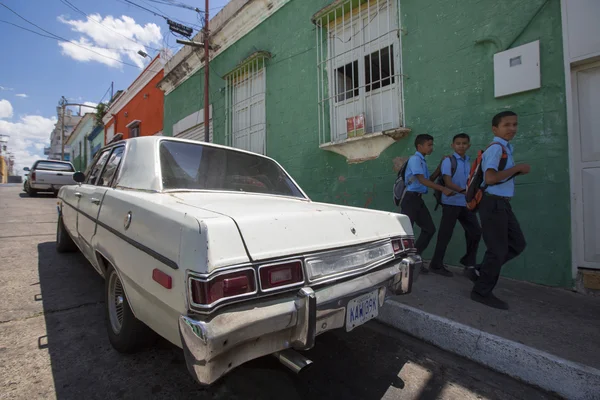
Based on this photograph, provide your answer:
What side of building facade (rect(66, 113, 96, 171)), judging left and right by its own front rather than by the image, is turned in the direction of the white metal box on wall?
left

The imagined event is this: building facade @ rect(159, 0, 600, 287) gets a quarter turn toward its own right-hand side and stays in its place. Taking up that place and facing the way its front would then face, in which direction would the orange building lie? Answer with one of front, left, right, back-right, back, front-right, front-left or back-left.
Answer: front

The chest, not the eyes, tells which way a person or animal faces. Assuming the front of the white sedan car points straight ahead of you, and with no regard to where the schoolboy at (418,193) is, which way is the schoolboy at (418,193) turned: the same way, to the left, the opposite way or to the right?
the opposite way

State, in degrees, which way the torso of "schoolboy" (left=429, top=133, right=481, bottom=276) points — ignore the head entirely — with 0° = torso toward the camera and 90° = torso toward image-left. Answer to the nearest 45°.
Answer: approximately 315°

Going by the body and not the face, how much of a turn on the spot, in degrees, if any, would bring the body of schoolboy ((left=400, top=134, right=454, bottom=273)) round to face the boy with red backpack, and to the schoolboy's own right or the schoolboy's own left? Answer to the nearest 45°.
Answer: approximately 45° to the schoolboy's own right

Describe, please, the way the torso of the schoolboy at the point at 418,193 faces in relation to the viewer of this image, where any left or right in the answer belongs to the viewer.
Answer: facing to the right of the viewer

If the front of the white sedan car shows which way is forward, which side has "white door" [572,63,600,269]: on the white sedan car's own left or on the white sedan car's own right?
on the white sedan car's own right

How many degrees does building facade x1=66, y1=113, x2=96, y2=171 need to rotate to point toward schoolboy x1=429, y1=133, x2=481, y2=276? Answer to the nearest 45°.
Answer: approximately 90° to its left

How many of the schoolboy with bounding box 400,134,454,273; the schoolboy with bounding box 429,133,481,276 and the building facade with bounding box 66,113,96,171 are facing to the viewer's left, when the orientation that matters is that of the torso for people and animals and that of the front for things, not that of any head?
1

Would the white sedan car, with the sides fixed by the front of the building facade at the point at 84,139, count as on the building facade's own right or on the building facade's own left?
on the building facade's own left

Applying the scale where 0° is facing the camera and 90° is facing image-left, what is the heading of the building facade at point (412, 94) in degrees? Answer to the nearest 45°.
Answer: approximately 45°

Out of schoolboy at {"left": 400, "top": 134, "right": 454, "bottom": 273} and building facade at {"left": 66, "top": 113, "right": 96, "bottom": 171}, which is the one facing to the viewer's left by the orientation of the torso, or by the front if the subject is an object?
the building facade
